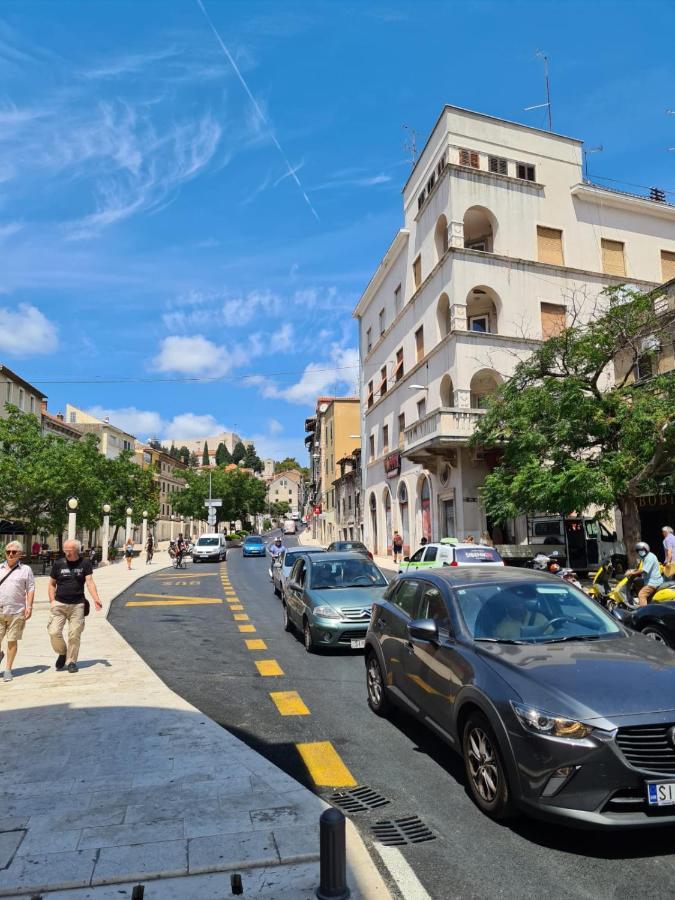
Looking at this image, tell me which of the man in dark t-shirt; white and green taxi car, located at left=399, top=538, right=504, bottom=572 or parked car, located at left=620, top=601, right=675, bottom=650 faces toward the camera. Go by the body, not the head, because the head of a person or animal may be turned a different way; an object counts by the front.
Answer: the man in dark t-shirt

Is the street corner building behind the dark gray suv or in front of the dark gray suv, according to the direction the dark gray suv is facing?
behind

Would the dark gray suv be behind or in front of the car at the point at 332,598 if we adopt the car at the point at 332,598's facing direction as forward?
in front

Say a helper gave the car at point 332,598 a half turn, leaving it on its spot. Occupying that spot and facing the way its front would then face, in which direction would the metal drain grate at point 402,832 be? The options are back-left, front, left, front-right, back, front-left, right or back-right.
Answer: back-left

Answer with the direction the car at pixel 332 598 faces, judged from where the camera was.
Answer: facing the viewer and to the right of the viewer
